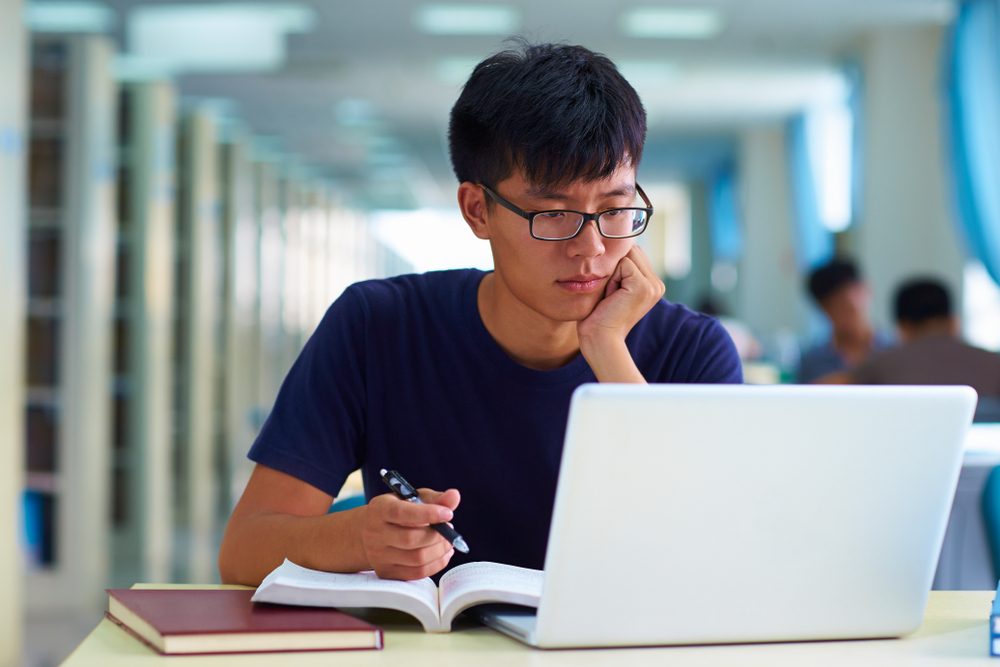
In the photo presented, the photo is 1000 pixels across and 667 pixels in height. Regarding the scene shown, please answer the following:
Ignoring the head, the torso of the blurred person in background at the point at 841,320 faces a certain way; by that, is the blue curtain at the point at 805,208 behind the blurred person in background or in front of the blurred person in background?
behind

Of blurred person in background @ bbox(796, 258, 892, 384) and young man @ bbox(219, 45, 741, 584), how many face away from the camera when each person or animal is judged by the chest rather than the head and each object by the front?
0

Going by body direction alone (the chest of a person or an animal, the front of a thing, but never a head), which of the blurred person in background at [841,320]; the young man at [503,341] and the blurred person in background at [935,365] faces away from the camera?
the blurred person in background at [935,365]

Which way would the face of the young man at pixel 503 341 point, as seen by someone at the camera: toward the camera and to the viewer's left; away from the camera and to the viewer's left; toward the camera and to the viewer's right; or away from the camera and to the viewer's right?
toward the camera and to the viewer's right

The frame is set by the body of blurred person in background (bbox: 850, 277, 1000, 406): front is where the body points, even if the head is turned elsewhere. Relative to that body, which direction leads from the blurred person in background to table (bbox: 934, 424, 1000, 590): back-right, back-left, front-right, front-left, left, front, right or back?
back

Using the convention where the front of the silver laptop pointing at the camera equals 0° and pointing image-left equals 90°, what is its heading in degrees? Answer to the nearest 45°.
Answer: approximately 135°

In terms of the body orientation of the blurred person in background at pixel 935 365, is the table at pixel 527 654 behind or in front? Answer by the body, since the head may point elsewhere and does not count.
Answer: behind

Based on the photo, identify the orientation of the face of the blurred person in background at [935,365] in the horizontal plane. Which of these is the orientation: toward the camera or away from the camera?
away from the camera

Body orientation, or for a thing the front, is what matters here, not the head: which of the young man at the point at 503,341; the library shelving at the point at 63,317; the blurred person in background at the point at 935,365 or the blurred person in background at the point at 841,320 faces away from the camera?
the blurred person in background at the point at 935,365

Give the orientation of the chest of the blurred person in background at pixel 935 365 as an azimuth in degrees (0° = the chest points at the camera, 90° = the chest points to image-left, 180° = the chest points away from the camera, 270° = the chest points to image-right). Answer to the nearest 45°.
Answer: approximately 180°

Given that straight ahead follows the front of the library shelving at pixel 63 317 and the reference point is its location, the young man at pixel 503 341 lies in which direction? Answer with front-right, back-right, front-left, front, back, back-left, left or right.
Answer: front-left

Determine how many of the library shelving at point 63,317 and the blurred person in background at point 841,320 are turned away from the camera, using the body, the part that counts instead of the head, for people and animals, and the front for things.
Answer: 0

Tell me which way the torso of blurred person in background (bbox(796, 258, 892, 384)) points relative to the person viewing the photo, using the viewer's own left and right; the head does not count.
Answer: facing the viewer and to the right of the viewer

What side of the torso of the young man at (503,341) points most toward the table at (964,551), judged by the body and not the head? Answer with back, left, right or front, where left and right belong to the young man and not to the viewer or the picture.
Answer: left

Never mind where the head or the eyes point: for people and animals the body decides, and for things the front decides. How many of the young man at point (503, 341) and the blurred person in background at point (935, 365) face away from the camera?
1

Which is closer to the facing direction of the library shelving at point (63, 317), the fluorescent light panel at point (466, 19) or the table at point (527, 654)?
the table
